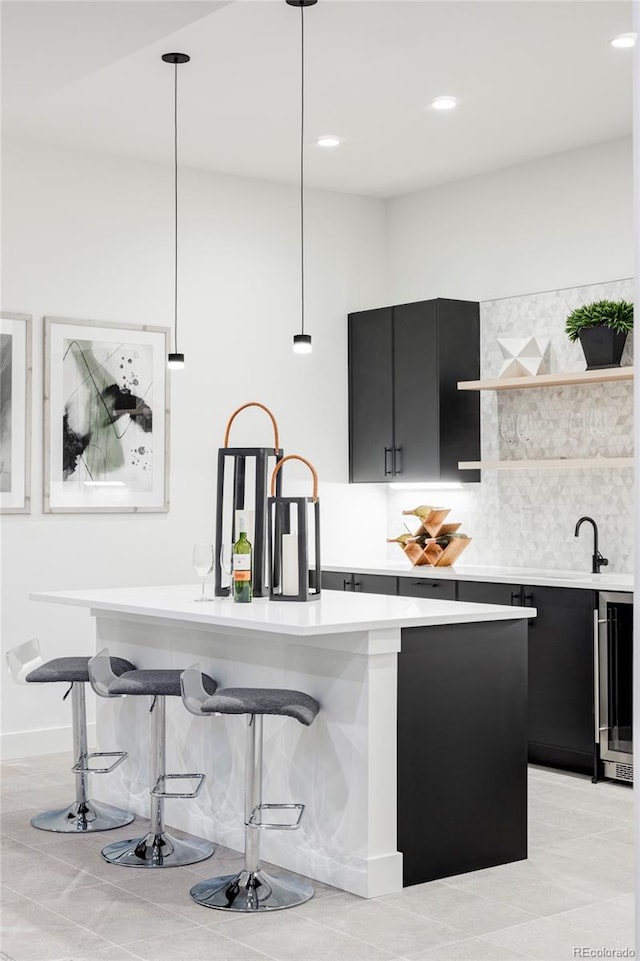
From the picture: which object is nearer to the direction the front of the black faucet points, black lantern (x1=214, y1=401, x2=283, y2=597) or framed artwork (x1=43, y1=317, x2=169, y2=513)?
the black lantern

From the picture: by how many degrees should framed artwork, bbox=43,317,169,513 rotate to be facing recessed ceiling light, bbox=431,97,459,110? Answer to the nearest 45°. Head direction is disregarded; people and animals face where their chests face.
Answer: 0° — it already faces it

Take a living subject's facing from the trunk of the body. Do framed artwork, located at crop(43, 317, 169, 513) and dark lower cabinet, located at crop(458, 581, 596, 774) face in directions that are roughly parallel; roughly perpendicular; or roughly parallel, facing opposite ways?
roughly perpendicular

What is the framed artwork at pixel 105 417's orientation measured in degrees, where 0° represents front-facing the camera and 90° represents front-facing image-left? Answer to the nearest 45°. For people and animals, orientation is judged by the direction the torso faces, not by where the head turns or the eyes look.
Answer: approximately 315°

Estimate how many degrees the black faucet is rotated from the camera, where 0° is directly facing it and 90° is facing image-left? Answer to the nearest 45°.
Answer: approximately 45°

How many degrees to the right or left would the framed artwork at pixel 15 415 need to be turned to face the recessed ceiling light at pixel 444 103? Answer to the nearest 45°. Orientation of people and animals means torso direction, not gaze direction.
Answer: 0° — it already faces it
